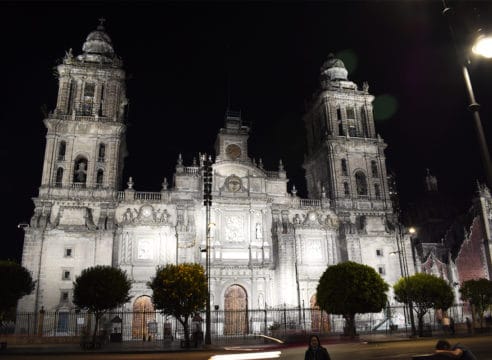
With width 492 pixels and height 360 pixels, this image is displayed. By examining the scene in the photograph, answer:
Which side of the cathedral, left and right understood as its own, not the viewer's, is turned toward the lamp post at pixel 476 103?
front

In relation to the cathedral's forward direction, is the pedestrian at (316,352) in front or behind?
in front

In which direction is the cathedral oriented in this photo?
toward the camera
